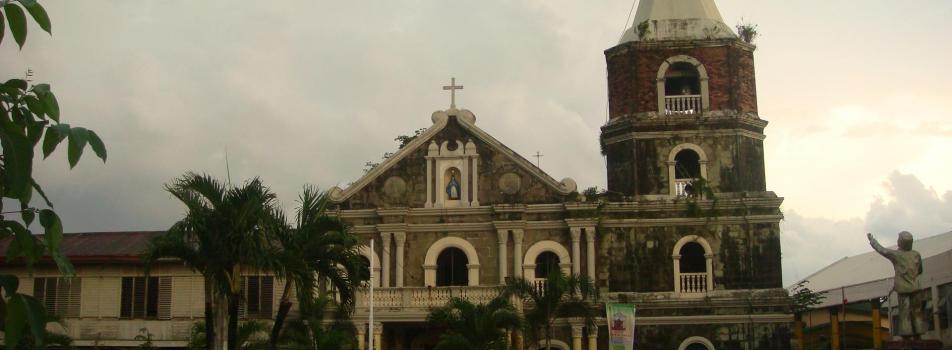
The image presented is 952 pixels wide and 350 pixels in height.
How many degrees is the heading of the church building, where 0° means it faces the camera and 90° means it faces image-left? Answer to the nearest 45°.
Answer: approximately 0°

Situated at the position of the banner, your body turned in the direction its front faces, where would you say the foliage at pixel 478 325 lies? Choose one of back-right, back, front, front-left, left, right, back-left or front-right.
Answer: front-right

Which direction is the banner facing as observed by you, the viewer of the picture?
facing the viewer

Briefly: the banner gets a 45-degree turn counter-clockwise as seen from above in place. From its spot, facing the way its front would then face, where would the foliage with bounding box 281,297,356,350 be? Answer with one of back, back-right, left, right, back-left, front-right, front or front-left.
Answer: back-right

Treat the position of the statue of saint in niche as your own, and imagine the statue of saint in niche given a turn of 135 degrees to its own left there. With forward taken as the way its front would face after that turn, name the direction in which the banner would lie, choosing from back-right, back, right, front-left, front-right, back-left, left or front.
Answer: right

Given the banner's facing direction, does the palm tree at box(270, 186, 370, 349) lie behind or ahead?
ahead

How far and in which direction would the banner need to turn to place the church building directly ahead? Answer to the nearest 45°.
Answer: approximately 180°

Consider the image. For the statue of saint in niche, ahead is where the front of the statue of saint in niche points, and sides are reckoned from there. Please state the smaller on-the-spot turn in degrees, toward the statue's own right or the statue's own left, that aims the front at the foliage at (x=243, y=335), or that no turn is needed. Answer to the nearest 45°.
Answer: approximately 45° to the statue's own right

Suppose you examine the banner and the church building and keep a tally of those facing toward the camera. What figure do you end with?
2

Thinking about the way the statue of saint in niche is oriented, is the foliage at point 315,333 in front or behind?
in front

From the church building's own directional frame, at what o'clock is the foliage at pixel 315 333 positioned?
The foliage is roughly at 2 o'clock from the church building.

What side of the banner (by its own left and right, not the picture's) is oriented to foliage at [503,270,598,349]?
right
